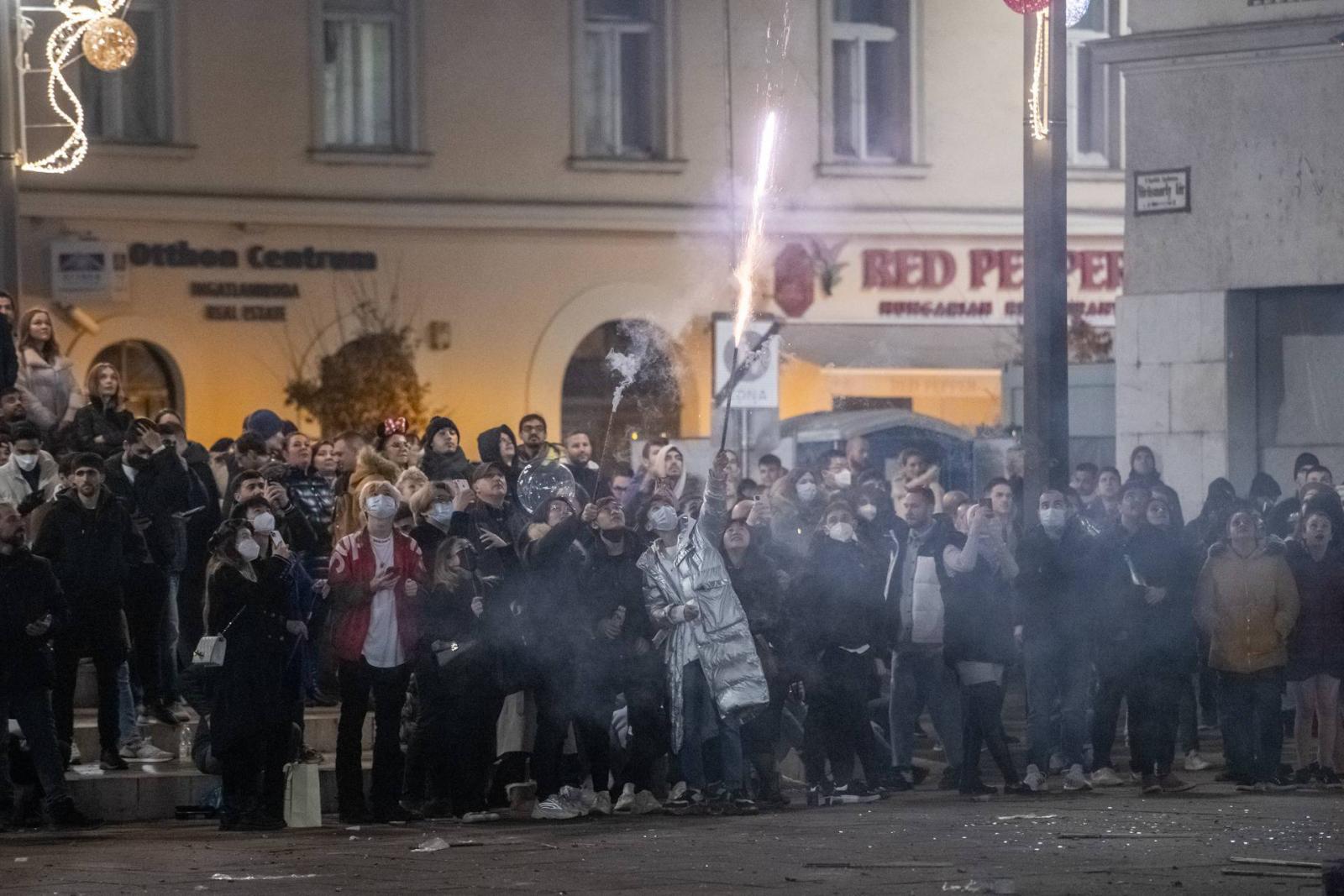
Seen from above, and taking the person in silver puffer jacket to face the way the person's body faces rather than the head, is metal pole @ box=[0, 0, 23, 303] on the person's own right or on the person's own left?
on the person's own right

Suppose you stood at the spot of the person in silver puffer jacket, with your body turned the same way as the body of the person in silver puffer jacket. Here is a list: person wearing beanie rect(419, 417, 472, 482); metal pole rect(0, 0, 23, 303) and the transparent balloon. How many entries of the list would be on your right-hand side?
3

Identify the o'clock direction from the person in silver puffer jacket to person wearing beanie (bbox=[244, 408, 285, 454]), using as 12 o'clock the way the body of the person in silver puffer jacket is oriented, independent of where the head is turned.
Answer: The person wearing beanie is roughly at 3 o'clock from the person in silver puffer jacket.

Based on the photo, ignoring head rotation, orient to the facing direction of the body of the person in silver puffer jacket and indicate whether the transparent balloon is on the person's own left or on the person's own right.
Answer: on the person's own right

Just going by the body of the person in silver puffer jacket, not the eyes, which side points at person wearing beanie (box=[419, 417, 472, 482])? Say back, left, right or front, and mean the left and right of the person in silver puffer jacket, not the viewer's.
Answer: right

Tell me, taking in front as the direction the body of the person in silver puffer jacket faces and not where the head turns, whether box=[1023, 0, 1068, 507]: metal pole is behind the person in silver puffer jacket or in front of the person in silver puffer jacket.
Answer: behind

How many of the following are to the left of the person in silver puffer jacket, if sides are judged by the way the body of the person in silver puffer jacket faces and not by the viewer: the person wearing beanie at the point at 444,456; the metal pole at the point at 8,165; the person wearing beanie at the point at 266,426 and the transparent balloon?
0
